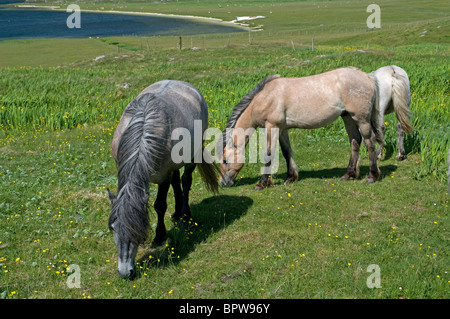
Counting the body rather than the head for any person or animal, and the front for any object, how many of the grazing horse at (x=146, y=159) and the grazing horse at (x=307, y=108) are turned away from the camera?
0

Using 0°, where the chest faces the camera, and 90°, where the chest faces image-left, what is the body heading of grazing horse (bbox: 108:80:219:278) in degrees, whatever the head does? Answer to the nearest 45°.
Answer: approximately 45°

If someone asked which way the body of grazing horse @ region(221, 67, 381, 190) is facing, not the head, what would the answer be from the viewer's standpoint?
to the viewer's left

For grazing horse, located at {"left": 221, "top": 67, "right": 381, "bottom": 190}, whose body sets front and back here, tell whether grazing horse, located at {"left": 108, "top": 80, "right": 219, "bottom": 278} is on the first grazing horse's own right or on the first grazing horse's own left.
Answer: on the first grazing horse's own left

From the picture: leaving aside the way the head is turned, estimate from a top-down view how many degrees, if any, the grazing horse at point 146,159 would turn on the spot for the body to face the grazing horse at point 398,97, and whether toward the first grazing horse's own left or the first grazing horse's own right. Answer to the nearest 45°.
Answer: approximately 180°

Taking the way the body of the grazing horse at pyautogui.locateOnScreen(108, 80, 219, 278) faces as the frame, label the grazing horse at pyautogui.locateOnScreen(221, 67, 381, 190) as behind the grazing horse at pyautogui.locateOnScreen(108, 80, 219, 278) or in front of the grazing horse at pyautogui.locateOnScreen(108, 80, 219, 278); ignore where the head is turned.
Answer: behind
